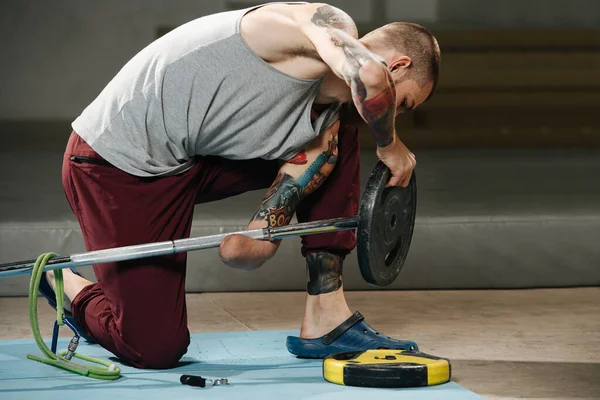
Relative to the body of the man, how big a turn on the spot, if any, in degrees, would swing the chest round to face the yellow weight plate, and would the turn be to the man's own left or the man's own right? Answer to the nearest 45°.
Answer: approximately 45° to the man's own right

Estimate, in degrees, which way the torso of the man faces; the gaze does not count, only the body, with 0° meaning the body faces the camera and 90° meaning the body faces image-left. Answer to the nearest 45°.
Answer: approximately 270°
